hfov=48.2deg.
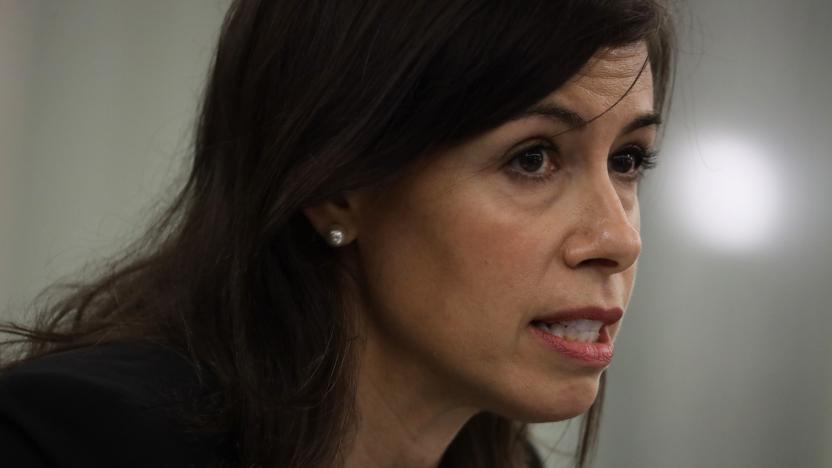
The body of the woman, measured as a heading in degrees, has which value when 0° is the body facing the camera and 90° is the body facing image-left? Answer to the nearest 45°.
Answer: approximately 315°

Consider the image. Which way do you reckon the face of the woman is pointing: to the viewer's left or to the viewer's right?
to the viewer's right
